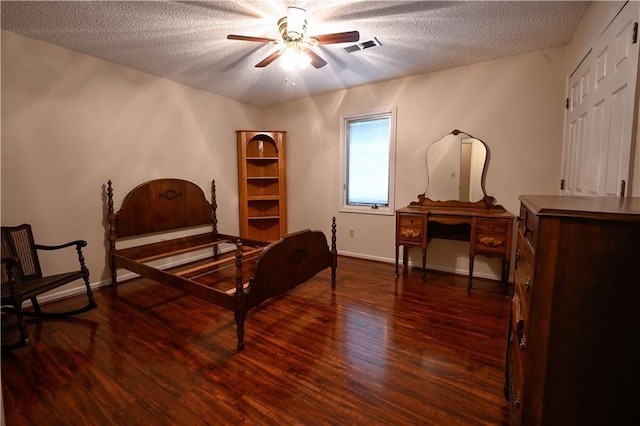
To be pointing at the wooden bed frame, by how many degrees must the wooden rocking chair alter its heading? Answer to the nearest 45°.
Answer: approximately 45° to its left

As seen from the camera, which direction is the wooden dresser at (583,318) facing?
to the viewer's left

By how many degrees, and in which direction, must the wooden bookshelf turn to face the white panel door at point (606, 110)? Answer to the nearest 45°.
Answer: approximately 45° to its left

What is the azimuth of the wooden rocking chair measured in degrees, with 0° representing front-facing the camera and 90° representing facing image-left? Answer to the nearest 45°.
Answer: approximately 315°

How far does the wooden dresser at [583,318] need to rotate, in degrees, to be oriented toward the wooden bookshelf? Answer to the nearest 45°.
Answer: approximately 45° to its right

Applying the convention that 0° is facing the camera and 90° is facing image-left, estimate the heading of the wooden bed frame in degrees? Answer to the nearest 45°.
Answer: approximately 315°

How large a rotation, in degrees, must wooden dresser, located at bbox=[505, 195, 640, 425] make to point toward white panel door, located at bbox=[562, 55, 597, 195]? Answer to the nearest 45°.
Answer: approximately 90° to its right

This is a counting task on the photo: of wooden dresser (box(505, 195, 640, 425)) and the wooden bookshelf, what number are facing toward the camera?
1

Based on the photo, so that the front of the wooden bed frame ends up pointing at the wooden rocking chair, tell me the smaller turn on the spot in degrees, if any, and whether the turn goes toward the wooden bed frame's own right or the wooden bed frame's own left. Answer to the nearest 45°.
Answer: approximately 135° to the wooden bed frame's own right

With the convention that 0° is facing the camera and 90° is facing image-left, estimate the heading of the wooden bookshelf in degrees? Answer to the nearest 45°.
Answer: approximately 0°

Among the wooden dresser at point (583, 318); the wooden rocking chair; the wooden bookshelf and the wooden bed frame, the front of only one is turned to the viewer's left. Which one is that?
the wooden dresser
